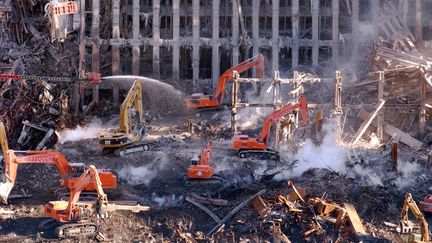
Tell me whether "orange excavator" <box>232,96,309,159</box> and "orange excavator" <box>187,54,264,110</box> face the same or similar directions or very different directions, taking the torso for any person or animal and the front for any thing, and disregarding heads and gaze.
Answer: same or similar directions

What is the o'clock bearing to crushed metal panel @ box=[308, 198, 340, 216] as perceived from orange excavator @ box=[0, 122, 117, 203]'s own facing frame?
The crushed metal panel is roughly at 7 o'clock from the orange excavator.

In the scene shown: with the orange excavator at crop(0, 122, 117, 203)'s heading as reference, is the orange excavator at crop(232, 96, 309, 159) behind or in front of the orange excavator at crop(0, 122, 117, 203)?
behind

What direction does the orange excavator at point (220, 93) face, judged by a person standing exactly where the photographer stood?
facing to the right of the viewer

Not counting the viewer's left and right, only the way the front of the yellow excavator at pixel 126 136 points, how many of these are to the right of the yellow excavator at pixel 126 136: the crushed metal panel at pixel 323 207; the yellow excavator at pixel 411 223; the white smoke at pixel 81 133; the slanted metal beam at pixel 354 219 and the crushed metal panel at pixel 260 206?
4

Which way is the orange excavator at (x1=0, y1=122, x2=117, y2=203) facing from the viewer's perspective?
to the viewer's left

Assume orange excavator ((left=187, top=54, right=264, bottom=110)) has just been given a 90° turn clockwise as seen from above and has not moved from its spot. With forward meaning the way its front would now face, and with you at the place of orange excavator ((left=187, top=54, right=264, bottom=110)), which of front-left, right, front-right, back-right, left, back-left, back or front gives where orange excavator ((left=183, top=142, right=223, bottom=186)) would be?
front

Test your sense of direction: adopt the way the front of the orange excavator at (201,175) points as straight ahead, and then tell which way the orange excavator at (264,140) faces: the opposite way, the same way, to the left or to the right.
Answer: to the right

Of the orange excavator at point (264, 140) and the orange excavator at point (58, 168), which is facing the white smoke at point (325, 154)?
the orange excavator at point (264, 140)

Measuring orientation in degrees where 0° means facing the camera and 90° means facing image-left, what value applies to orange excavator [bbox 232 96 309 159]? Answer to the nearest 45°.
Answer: approximately 270°

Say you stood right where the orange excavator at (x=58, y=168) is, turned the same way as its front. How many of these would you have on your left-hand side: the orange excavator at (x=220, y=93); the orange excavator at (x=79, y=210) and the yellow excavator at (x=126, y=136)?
1

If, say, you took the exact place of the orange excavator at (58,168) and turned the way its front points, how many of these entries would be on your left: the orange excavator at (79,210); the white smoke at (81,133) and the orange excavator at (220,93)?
1

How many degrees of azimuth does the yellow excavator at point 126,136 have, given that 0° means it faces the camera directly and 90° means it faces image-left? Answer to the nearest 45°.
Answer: approximately 225°

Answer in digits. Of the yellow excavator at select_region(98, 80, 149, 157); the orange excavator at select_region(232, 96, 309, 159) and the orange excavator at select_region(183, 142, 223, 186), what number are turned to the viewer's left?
0

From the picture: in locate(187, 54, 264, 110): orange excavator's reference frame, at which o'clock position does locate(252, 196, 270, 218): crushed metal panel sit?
The crushed metal panel is roughly at 3 o'clock from the orange excavator.

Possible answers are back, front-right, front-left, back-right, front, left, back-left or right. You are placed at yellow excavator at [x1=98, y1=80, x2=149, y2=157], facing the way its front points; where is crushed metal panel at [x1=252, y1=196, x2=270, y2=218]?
right

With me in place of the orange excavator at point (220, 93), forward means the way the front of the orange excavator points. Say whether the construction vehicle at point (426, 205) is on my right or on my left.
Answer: on my right

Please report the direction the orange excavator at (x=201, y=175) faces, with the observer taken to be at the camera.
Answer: facing away from the viewer

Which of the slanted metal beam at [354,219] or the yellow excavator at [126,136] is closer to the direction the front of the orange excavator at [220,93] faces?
the slanted metal beam
